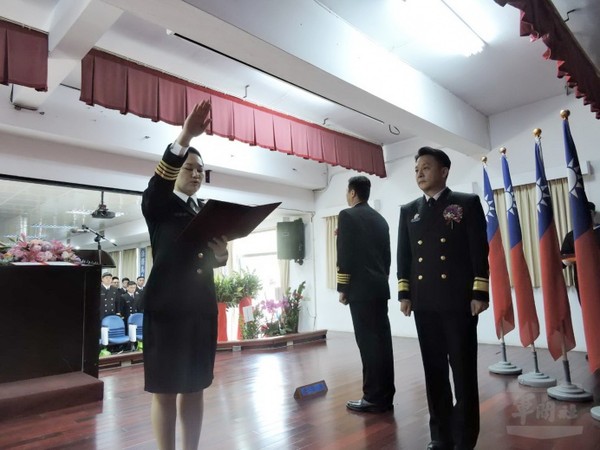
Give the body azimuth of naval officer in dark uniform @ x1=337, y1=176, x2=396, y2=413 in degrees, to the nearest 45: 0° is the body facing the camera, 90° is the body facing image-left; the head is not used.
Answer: approximately 135°

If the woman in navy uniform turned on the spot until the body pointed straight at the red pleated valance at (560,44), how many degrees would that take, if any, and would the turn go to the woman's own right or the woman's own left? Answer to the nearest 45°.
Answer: approximately 45° to the woman's own left

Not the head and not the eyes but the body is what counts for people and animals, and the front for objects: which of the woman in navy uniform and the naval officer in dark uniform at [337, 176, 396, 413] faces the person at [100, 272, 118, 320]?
the naval officer in dark uniform

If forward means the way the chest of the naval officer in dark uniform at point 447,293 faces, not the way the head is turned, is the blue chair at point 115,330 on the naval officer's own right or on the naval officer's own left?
on the naval officer's own right

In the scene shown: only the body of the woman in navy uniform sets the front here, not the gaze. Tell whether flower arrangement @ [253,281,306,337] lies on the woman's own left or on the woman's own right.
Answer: on the woman's own left

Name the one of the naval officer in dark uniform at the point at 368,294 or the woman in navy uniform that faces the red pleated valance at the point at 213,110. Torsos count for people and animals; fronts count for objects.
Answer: the naval officer in dark uniform

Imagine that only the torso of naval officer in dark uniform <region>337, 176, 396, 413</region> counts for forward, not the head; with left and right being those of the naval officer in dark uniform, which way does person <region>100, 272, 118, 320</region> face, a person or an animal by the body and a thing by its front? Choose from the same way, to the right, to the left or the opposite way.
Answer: the opposite way

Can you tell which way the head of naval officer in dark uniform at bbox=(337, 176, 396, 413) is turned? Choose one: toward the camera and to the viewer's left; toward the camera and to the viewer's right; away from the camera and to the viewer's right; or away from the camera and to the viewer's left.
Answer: away from the camera and to the viewer's left

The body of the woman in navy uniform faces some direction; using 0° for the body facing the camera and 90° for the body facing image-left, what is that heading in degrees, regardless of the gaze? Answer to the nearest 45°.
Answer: approximately 315°

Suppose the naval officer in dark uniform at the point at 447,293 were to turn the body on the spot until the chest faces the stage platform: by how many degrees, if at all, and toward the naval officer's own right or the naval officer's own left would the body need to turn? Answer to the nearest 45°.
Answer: approximately 90° to the naval officer's own right

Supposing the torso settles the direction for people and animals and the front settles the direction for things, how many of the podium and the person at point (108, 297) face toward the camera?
1

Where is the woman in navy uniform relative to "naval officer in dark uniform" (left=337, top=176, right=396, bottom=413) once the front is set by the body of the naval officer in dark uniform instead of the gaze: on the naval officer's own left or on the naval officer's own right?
on the naval officer's own left

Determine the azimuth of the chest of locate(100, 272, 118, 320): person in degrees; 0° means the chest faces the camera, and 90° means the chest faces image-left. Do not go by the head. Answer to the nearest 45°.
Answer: approximately 0°

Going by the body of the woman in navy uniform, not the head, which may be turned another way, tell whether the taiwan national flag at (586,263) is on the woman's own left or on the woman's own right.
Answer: on the woman's own left
